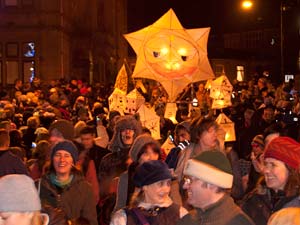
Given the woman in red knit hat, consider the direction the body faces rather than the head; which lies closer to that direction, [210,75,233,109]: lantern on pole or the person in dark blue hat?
the person in dark blue hat

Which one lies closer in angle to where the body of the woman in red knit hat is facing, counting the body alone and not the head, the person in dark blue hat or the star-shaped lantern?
the person in dark blue hat

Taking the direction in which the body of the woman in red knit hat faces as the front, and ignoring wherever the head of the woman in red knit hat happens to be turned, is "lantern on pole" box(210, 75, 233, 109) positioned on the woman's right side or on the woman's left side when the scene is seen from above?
on the woman's right side

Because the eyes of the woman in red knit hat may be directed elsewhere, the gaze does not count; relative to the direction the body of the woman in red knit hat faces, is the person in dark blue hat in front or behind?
in front

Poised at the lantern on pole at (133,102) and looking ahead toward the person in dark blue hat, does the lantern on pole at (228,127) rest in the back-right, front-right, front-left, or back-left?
front-left

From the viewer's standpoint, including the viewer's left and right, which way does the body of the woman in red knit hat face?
facing the viewer and to the left of the viewer

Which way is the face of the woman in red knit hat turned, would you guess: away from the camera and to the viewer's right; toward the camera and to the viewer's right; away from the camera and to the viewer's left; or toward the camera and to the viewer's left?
toward the camera and to the viewer's left

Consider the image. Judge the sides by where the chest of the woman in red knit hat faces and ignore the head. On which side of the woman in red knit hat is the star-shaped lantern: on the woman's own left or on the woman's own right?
on the woman's own right

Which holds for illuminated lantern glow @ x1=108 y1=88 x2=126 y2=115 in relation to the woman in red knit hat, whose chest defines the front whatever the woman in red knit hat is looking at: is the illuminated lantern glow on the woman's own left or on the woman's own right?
on the woman's own right

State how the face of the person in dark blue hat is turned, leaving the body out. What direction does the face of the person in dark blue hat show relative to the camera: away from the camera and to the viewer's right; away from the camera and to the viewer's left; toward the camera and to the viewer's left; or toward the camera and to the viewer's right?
toward the camera and to the viewer's right
